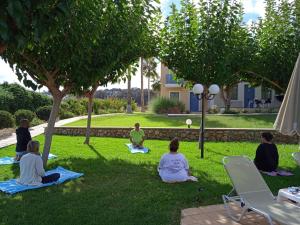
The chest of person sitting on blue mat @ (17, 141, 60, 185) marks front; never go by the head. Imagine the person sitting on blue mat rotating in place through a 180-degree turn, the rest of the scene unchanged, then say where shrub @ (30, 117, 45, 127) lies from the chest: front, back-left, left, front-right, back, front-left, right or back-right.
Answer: back-right

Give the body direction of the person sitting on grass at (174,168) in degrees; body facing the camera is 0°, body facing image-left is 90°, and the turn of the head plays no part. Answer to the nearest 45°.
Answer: approximately 180°

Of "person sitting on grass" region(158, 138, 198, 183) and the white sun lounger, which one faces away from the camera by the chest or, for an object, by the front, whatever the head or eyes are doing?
the person sitting on grass

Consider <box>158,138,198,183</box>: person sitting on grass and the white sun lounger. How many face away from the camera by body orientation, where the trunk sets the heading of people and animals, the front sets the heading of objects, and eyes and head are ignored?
1

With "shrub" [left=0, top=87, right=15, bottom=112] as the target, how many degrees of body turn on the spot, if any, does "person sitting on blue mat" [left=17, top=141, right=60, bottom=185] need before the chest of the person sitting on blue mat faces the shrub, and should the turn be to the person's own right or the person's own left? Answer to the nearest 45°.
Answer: approximately 45° to the person's own left

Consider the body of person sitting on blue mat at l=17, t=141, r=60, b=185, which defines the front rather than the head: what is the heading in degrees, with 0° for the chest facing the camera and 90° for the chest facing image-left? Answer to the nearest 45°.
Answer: approximately 225°

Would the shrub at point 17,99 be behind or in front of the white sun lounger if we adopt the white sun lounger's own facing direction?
behind

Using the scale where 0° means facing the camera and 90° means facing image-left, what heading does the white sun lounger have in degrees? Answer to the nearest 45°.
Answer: approximately 315°

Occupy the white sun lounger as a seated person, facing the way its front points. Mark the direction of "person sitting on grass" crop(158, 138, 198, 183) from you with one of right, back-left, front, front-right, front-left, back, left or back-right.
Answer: back

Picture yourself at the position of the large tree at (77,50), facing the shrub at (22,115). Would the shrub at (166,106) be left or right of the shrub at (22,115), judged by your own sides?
right

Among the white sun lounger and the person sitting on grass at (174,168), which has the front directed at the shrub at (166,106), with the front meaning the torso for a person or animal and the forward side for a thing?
the person sitting on grass

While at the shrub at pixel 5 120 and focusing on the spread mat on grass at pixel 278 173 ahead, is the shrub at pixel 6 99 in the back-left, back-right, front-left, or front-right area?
back-left
